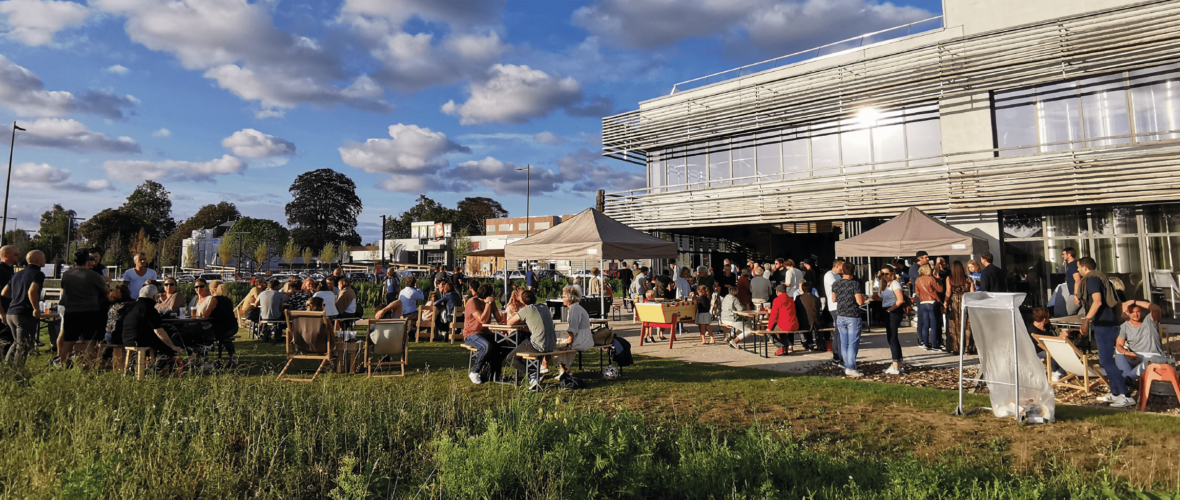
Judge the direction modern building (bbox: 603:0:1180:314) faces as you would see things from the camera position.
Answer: facing the viewer and to the left of the viewer

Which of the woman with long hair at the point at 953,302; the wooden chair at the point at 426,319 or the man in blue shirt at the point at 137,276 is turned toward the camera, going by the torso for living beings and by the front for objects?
the man in blue shirt

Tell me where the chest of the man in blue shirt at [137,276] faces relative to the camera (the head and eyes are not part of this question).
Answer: toward the camera

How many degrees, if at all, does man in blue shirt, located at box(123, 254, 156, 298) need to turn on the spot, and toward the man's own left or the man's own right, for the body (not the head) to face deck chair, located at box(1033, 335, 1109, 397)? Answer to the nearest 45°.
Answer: approximately 45° to the man's own left

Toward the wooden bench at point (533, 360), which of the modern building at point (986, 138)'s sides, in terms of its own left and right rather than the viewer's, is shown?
front

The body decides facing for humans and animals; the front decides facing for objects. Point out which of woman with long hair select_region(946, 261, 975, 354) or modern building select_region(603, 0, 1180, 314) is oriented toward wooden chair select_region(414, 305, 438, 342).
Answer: the modern building

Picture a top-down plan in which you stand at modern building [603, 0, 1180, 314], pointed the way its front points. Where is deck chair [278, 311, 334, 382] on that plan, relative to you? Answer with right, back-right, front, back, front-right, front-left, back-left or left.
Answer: front

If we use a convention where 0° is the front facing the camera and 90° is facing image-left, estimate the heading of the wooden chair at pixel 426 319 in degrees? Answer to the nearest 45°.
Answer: approximately 180°

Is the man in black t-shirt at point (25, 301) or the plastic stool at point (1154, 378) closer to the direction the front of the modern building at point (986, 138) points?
the man in black t-shirt

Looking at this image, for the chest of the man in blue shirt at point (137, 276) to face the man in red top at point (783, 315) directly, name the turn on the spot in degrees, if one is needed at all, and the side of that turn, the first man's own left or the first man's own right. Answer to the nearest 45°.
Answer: approximately 45° to the first man's own left

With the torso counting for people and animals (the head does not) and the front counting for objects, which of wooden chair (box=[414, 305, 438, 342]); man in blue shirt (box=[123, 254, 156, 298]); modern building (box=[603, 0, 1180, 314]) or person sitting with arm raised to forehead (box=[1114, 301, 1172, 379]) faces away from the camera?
the wooden chair

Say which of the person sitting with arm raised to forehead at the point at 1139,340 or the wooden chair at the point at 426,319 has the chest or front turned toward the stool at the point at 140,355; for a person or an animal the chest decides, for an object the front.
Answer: the person sitting with arm raised to forehead
